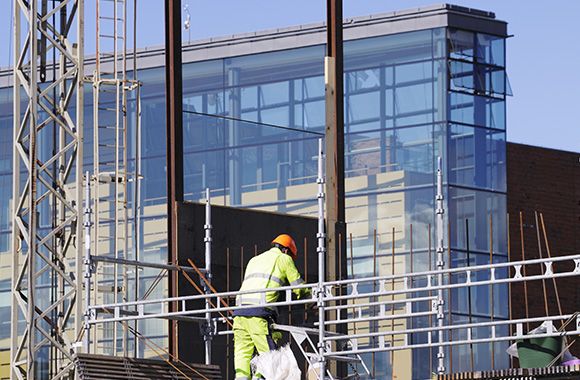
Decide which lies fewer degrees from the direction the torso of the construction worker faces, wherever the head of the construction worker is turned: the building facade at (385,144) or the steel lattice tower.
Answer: the building facade

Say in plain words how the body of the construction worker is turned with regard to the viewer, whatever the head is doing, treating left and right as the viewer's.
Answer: facing away from the viewer and to the right of the viewer

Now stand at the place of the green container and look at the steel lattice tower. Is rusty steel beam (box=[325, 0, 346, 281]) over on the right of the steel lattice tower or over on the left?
right

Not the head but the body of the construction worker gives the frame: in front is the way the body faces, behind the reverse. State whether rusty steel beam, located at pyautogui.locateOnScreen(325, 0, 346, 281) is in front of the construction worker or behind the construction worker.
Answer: in front

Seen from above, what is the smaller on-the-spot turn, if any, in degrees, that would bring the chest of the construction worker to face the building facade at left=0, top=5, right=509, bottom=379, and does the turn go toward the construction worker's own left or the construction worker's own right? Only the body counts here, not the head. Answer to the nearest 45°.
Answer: approximately 45° to the construction worker's own left

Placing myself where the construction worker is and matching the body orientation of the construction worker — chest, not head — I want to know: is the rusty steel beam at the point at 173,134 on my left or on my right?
on my left

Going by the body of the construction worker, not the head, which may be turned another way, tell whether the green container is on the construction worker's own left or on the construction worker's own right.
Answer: on the construction worker's own right

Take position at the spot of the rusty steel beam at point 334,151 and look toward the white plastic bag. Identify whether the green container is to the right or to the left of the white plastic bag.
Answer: left

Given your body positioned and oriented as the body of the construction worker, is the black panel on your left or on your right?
on your left
